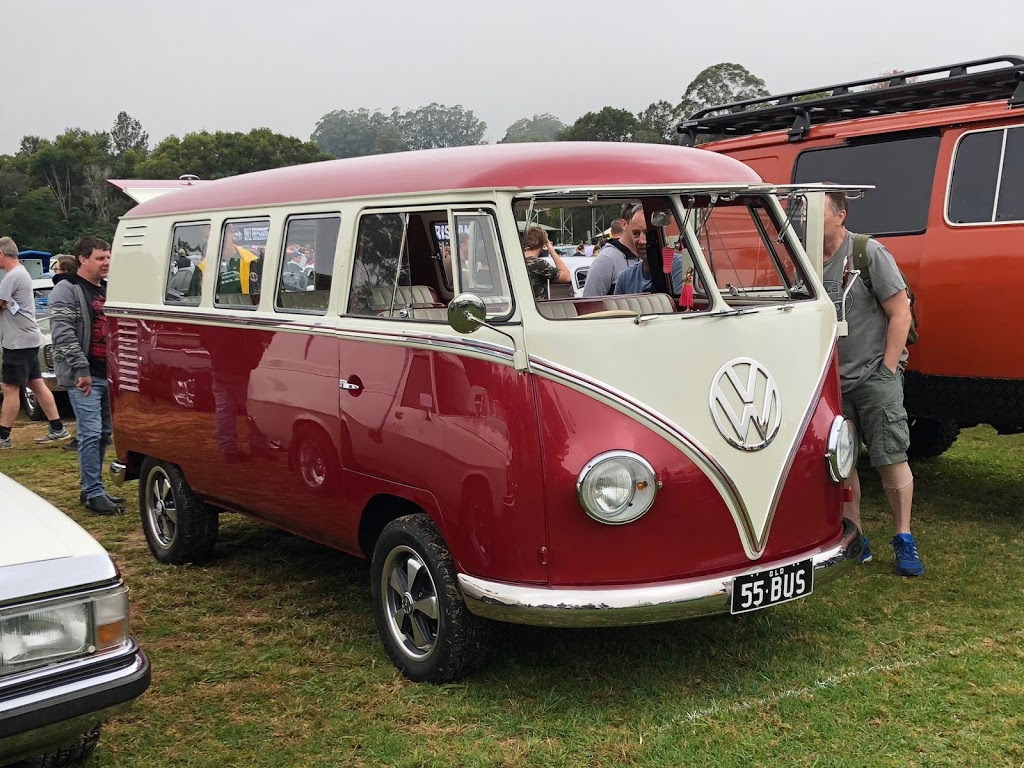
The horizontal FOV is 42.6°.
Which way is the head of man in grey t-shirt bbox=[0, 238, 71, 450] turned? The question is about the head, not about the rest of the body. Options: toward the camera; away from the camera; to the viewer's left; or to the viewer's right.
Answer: to the viewer's left

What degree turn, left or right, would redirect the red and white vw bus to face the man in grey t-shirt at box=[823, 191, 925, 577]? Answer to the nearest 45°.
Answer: approximately 90° to its left

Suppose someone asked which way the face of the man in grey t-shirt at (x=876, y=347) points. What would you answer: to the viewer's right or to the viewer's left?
to the viewer's left

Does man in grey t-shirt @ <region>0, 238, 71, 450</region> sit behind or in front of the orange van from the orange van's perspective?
behind

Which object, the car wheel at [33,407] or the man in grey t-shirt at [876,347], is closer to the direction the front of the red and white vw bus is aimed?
the man in grey t-shirt

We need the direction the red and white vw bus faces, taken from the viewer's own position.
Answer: facing the viewer and to the right of the viewer
